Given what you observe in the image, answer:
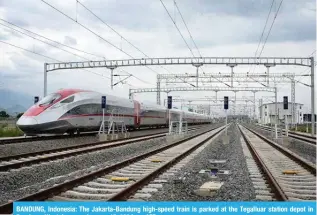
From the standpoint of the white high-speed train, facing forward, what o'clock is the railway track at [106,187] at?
The railway track is roughly at 10 o'clock from the white high-speed train.

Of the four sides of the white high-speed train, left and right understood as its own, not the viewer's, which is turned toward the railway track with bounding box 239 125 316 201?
left
